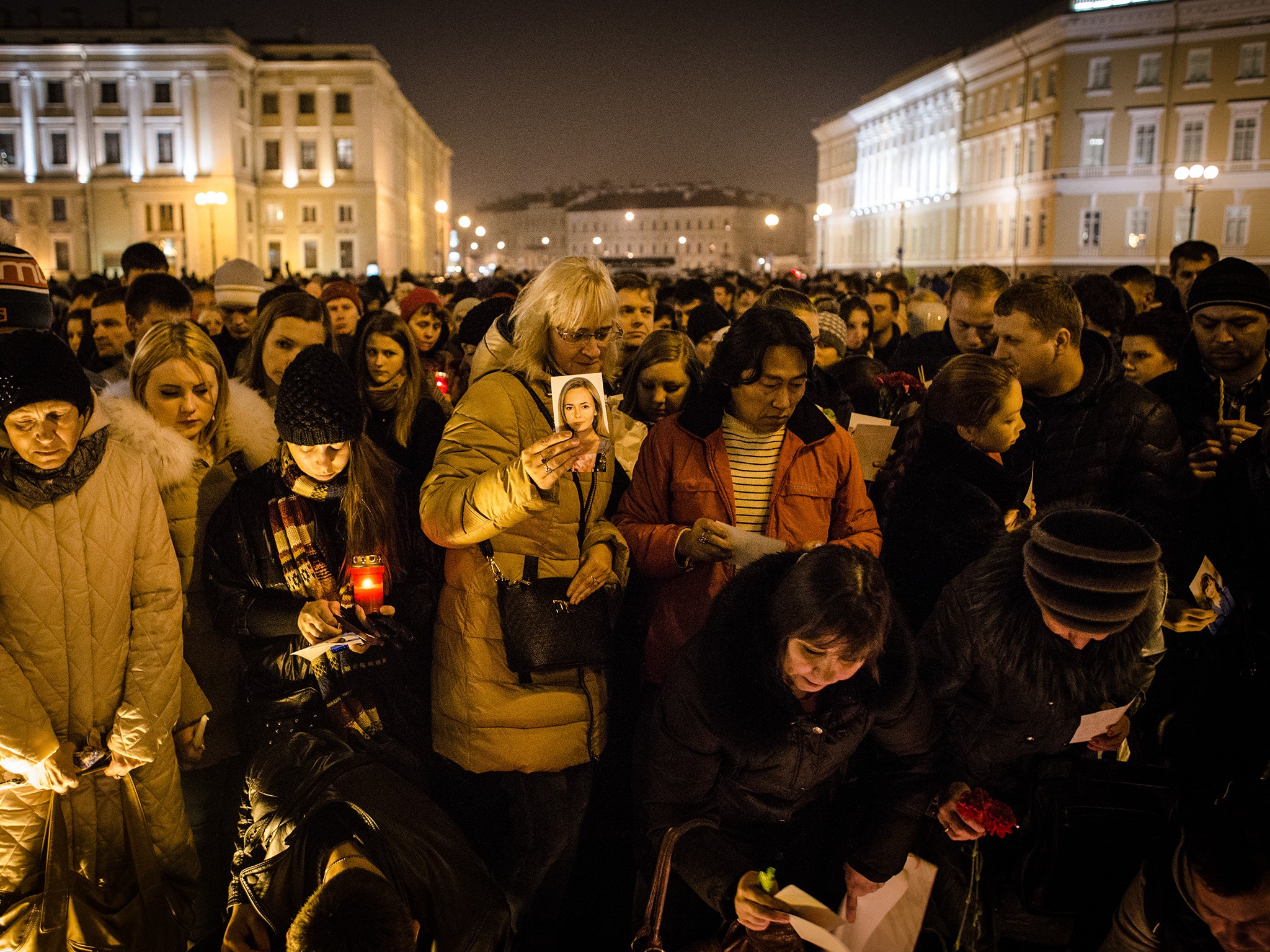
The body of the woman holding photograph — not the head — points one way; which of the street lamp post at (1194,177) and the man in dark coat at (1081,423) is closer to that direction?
the man in dark coat

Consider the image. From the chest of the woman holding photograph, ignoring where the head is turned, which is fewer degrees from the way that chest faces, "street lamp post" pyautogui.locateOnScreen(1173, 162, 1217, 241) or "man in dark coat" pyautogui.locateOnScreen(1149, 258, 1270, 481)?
the man in dark coat

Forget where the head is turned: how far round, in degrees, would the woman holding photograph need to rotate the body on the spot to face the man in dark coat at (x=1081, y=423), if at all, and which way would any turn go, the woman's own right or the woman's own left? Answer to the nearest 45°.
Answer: approximately 45° to the woman's own left

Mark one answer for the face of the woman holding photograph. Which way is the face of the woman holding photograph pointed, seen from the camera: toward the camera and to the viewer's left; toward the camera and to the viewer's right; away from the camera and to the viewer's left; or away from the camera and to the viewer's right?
toward the camera and to the viewer's right

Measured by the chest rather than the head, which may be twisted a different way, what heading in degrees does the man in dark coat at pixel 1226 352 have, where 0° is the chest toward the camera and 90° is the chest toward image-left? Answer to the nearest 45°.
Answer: approximately 0°

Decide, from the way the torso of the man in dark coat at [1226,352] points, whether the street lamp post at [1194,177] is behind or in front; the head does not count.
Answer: behind

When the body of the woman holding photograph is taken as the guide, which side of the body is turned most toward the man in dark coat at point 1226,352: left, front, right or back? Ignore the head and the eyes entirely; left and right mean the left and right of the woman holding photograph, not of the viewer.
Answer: left

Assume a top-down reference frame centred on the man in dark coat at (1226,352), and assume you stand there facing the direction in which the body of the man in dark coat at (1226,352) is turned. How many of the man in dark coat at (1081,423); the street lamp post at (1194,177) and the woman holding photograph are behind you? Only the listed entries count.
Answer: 1

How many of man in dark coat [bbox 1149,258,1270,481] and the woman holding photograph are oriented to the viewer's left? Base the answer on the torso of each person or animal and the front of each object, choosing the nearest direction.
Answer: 0

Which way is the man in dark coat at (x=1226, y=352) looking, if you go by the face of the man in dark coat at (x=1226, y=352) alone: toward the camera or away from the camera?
toward the camera

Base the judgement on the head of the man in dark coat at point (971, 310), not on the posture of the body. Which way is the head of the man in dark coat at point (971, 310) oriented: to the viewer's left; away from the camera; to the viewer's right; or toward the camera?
toward the camera

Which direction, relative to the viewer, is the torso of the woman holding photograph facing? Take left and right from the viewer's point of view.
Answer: facing the viewer and to the right of the viewer

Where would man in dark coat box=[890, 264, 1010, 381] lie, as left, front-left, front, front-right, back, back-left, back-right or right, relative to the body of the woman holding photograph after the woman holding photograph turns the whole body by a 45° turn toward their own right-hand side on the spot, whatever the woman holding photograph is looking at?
back-left
